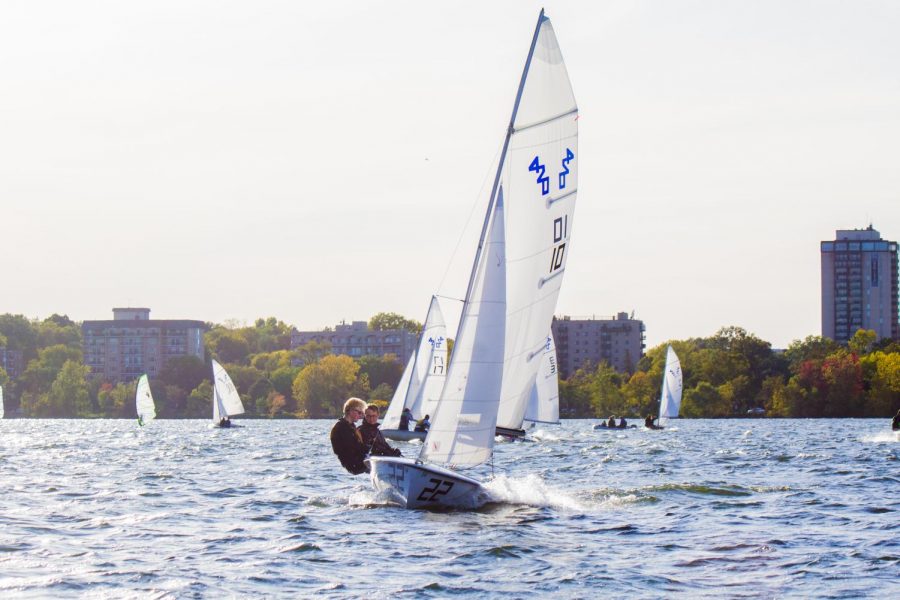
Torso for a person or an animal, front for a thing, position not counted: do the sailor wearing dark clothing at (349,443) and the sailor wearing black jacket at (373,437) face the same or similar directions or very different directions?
same or similar directions

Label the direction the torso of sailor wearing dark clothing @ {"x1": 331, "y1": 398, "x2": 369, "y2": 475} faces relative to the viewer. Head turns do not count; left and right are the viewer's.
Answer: facing the viewer and to the right of the viewer

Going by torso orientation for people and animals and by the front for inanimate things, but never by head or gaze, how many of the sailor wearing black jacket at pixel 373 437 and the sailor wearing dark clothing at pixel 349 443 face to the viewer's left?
0
